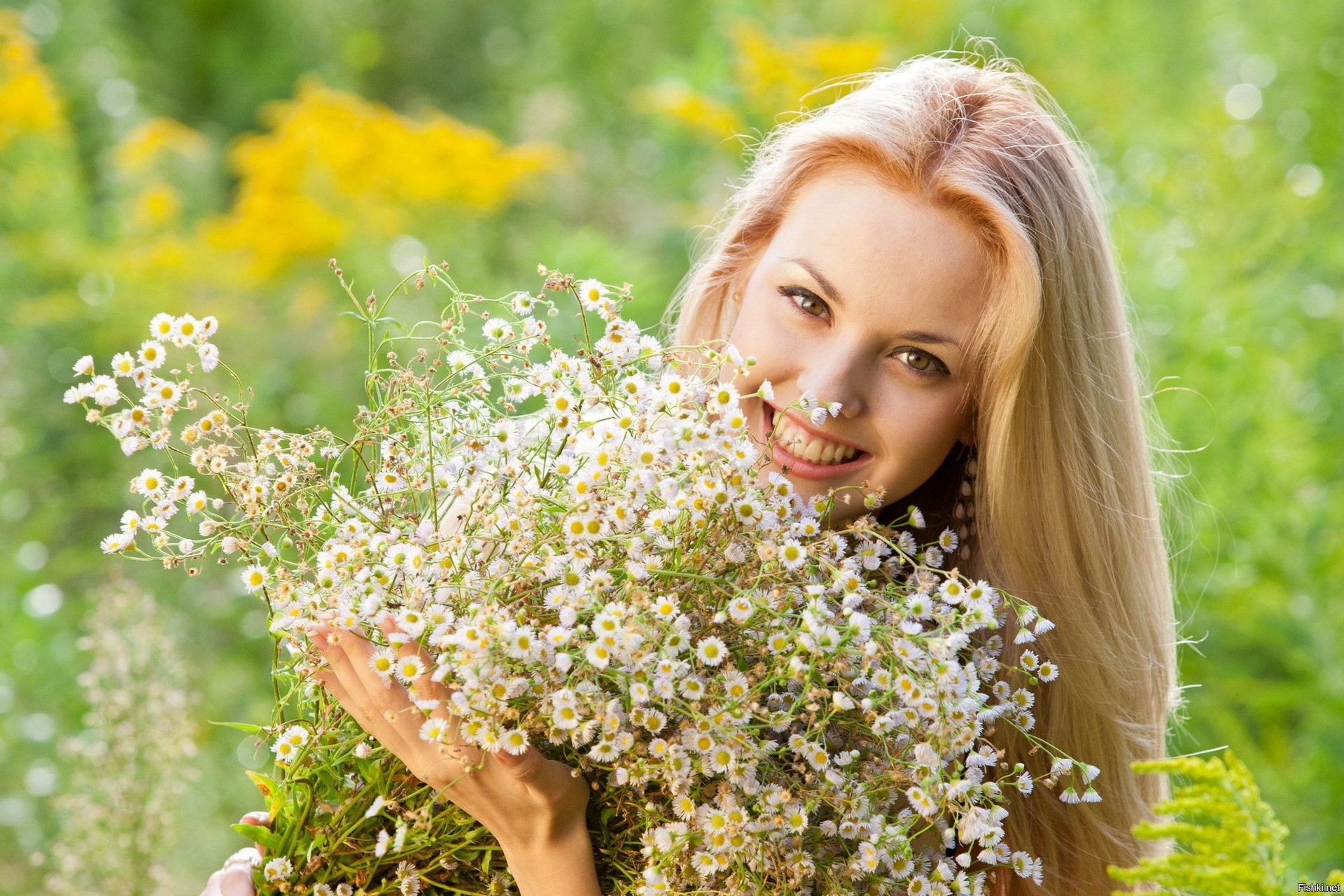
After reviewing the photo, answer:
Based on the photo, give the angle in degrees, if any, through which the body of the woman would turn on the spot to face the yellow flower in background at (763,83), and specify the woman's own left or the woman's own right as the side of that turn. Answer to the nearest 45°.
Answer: approximately 135° to the woman's own right

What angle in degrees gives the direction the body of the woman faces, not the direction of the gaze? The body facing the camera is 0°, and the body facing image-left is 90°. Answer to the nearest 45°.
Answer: approximately 45°

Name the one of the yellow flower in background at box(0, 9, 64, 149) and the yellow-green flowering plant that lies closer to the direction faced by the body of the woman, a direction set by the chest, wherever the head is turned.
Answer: the yellow-green flowering plant

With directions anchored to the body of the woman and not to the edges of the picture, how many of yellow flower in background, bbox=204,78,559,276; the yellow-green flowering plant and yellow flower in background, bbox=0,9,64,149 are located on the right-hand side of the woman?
2

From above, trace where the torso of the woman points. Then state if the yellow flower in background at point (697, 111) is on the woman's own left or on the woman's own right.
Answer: on the woman's own right
